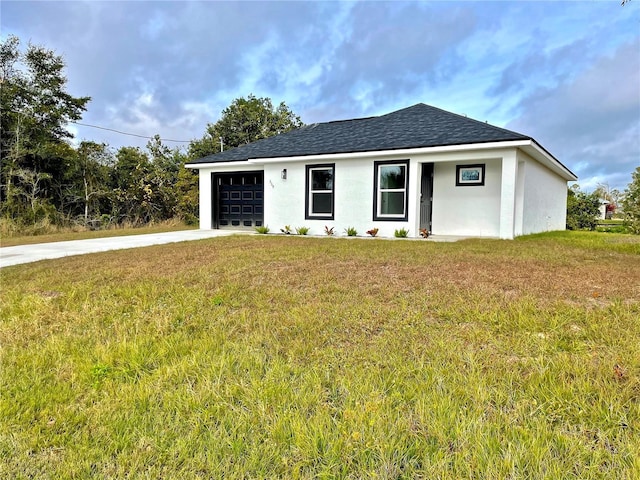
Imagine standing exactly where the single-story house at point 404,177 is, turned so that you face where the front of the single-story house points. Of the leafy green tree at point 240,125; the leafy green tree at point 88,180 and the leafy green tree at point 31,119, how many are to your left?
0

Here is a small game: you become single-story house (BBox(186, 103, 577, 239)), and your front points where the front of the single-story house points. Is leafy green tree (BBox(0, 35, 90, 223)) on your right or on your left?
on your right

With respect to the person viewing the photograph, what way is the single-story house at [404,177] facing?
facing the viewer and to the left of the viewer

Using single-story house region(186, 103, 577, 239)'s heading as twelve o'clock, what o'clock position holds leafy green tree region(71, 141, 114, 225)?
The leafy green tree is roughly at 2 o'clock from the single-story house.

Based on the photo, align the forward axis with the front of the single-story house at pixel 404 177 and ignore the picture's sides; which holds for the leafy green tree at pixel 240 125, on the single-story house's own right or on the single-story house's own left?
on the single-story house's own right

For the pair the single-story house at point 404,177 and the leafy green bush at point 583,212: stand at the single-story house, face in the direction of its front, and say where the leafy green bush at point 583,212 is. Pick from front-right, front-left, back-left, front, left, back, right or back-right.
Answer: back

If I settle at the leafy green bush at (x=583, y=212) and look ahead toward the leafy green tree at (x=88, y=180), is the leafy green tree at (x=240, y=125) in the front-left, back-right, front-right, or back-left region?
front-right

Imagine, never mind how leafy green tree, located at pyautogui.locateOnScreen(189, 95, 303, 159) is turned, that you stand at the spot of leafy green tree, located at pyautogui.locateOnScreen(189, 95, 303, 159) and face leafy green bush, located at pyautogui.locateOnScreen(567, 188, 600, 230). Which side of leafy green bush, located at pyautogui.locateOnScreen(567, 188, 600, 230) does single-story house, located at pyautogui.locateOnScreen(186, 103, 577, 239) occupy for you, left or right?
right
